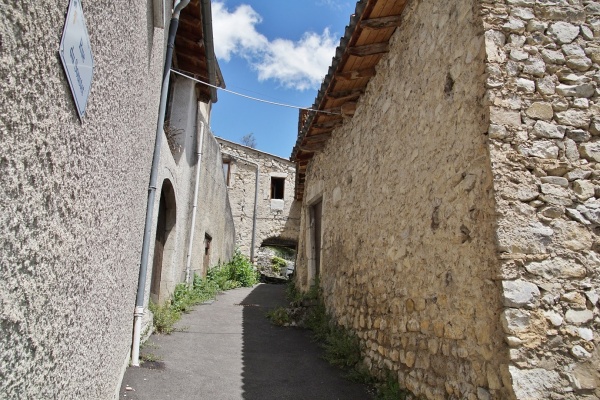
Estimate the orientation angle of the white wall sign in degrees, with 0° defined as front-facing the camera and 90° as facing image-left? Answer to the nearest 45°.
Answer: approximately 270°

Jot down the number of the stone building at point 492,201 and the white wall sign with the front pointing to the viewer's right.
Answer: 1

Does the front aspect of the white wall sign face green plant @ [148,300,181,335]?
no

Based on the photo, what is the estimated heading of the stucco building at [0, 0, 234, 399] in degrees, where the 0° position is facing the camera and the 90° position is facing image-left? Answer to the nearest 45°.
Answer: approximately 270°

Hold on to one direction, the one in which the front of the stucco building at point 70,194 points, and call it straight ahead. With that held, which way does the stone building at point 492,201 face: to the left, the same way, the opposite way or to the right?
the opposite way

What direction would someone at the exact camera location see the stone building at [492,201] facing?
facing the viewer and to the left of the viewer

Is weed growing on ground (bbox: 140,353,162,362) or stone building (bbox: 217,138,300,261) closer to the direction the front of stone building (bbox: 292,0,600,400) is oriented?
the weed growing on ground

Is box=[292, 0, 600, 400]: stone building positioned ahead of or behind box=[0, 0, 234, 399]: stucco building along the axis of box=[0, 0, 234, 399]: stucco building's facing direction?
ahead

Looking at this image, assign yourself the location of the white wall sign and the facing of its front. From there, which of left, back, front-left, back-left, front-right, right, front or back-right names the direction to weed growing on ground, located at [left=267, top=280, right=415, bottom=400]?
front-left

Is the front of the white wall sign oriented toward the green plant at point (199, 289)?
no

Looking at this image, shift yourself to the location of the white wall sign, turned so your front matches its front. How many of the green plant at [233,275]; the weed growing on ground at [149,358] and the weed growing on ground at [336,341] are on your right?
0

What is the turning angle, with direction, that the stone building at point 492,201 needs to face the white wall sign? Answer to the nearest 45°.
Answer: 0° — it already faces it

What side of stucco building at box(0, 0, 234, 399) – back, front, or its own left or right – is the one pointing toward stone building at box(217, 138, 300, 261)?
left
